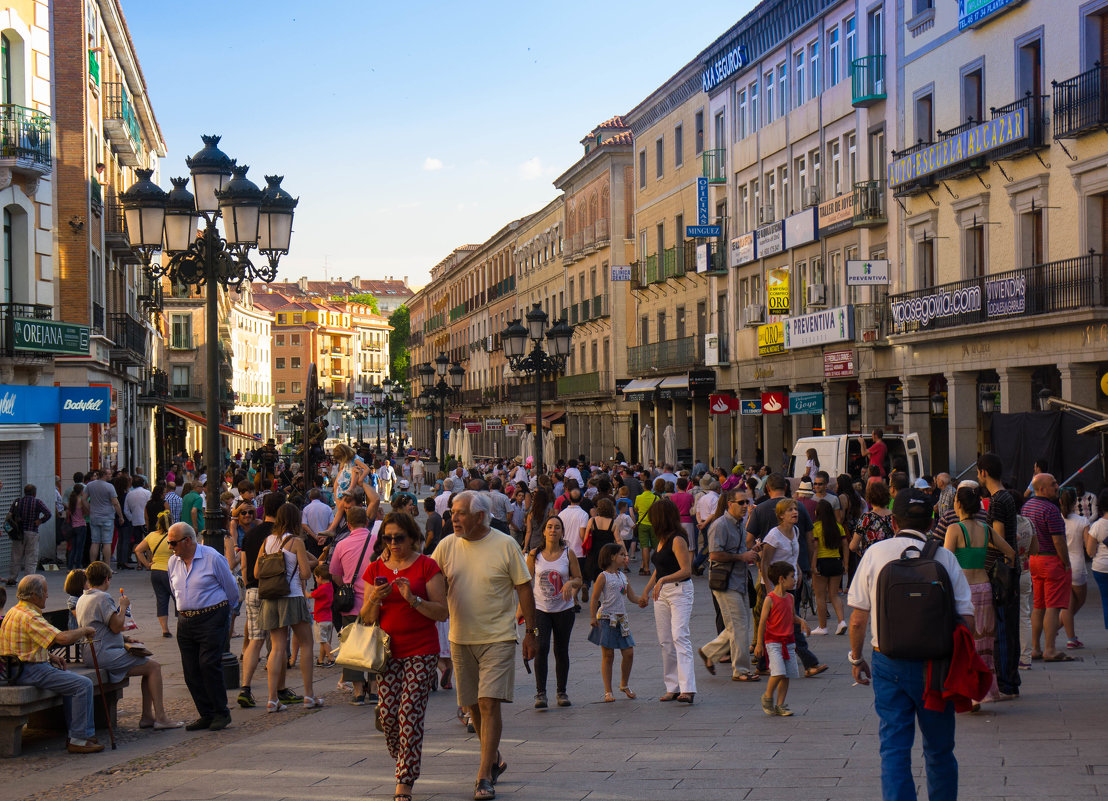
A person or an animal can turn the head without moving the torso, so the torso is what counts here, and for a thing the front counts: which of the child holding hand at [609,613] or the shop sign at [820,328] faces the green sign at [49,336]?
the shop sign

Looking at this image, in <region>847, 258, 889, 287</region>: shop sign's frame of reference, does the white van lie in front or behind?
in front

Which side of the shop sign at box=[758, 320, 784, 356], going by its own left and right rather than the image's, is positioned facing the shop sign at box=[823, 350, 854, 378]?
left

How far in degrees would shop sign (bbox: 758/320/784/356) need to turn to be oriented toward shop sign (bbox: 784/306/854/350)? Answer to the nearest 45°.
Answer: approximately 45° to its left

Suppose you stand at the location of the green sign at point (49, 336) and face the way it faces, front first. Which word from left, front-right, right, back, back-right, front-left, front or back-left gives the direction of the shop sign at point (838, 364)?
front-left

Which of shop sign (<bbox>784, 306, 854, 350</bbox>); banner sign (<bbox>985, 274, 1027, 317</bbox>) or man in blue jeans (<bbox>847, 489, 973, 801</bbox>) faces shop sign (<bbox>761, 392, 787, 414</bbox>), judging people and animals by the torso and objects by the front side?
the man in blue jeans

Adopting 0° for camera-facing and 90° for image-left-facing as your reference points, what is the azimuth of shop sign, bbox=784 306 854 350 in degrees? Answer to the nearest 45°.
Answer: approximately 45°

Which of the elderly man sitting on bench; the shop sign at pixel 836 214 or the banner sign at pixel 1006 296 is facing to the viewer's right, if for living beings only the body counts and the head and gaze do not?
the elderly man sitting on bench

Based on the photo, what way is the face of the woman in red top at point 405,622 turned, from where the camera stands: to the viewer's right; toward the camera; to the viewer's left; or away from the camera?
toward the camera

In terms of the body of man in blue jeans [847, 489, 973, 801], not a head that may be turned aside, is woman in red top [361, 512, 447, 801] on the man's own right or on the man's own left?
on the man's own left

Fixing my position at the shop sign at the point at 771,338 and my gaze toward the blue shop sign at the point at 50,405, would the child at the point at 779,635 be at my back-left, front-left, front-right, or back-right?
front-left

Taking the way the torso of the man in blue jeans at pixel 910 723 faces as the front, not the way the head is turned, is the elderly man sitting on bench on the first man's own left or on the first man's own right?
on the first man's own left

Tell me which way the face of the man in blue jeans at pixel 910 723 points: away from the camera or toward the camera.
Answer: away from the camera

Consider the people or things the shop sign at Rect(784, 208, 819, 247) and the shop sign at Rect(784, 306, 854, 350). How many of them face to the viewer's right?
0

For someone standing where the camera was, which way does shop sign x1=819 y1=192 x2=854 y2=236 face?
facing the viewer and to the left of the viewer
